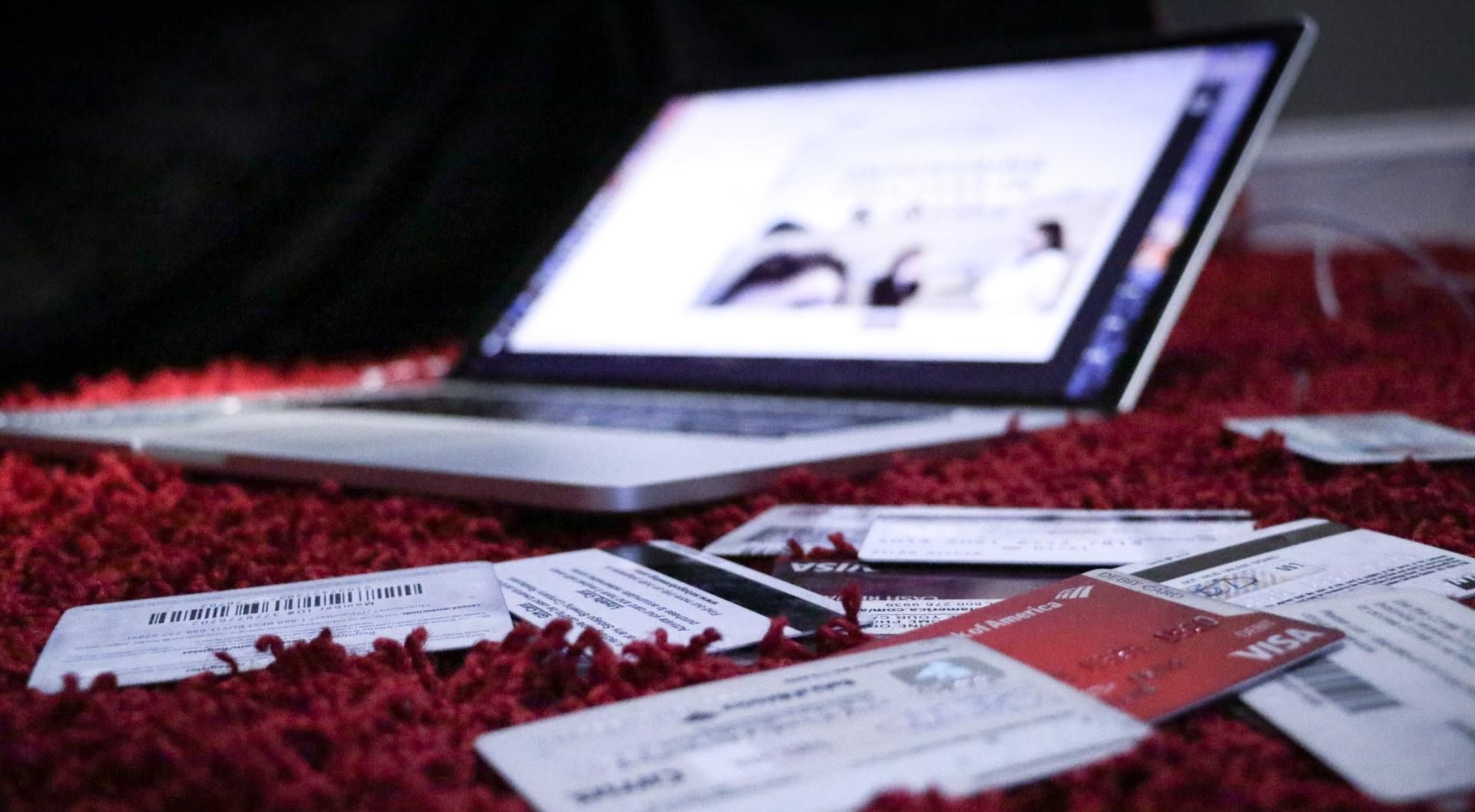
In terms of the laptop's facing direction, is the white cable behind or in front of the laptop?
behind

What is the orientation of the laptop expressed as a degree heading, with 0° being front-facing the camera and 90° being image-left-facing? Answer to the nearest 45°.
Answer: approximately 45°
